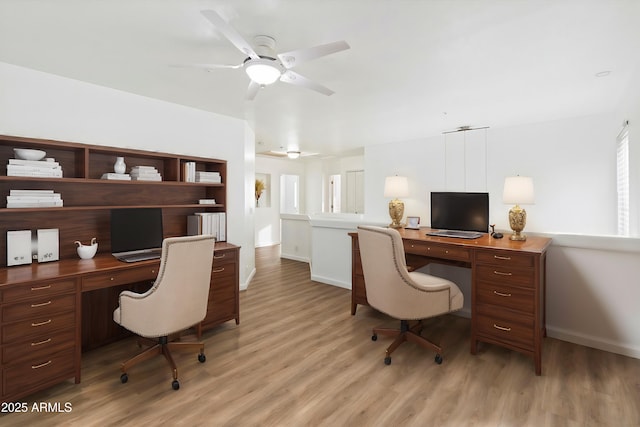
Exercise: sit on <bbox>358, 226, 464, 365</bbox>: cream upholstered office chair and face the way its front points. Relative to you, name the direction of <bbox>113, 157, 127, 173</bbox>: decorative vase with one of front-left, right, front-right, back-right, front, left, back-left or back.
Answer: back-left

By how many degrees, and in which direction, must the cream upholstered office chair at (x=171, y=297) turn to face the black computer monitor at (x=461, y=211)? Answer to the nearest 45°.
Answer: approximately 135° to its right

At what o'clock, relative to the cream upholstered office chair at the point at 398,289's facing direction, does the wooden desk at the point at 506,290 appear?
The wooden desk is roughly at 1 o'clock from the cream upholstered office chair.

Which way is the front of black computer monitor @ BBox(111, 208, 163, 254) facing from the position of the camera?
facing the viewer and to the right of the viewer

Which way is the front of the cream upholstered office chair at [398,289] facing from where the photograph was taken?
facing away from the viewer and to the right of the viewer

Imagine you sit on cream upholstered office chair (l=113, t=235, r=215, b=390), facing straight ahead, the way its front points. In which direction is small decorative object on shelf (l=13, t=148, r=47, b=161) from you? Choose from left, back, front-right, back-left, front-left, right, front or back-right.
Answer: front

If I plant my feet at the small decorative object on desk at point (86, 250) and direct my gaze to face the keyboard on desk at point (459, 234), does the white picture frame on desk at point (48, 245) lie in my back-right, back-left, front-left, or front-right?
back-right

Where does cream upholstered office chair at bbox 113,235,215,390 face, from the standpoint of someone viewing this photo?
facing away from the viewer and to the left of the viewer

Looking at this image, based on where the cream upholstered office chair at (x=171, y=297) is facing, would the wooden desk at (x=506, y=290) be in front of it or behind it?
behind

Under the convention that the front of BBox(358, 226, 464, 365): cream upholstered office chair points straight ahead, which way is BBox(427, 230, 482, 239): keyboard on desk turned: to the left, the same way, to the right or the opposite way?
the opposite way

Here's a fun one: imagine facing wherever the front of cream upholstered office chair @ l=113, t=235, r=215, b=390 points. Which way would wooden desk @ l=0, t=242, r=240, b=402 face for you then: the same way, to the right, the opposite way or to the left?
the opposite way

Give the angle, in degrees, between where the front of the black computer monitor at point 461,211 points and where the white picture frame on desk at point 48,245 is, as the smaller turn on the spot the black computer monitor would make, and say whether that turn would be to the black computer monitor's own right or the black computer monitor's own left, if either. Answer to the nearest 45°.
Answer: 0° — it already faces it

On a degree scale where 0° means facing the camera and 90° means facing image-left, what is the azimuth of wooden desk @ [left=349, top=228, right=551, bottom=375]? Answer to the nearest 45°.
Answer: approximately 45°
